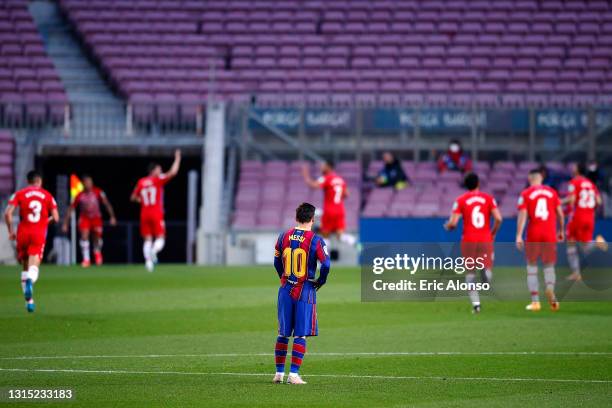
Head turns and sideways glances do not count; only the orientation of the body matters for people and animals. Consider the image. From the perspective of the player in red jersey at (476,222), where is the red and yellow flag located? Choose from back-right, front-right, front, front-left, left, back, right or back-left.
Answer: front-left

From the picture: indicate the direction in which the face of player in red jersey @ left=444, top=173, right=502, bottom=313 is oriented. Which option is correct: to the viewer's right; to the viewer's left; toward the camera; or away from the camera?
away from the camera

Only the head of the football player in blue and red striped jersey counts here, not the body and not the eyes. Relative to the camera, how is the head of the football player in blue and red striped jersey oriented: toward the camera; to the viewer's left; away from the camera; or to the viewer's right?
away from the camera

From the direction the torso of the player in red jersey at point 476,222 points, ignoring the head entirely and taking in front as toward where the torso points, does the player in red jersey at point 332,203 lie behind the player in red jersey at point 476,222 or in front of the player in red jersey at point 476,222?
in front

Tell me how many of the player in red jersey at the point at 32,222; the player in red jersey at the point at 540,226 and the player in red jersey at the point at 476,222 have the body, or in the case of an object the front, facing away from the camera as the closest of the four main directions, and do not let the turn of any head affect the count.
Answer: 3

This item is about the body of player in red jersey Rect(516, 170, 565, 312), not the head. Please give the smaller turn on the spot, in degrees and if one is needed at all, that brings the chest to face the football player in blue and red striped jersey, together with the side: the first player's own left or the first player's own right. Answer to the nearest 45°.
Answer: approximately 180°

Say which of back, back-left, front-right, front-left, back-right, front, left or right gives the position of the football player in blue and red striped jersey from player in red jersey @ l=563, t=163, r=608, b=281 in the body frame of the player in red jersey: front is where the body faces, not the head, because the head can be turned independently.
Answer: back-left

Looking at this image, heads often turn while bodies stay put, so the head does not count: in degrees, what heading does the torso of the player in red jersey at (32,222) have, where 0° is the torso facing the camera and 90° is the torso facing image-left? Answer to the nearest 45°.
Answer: approximately 180°

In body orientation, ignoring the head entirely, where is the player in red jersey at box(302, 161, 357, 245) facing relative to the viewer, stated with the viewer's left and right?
facing away from the viewer and to the left of the viewer

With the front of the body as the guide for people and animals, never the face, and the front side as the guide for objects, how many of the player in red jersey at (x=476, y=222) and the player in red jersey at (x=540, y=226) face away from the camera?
2

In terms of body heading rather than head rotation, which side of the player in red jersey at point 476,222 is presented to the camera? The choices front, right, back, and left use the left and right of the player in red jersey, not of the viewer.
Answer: back

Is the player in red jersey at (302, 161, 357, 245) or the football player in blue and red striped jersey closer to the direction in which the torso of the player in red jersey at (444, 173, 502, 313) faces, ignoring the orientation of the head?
the player in red jersey

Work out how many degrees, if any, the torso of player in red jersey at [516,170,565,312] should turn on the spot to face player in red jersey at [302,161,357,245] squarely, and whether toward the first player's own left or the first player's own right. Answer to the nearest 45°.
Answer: approximately 45° to the first player's own left

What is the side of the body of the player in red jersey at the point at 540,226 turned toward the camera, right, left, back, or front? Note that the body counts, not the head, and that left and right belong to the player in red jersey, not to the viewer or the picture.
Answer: back

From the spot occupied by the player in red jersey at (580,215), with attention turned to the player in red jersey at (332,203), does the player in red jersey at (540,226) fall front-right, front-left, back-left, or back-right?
back-left

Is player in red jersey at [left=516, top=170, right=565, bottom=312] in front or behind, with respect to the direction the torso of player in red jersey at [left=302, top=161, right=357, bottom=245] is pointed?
behind

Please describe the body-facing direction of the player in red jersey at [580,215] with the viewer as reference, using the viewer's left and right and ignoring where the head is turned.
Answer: facing away from the viewer and to the left of the viewer
